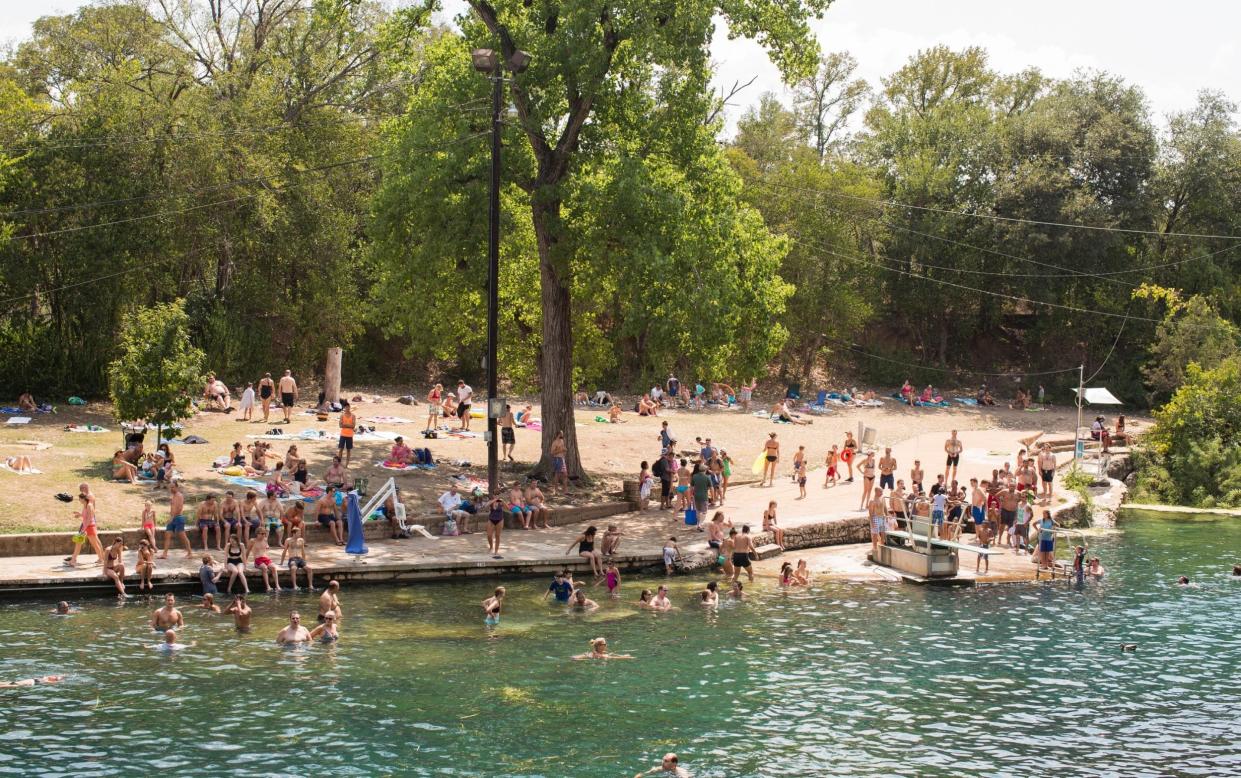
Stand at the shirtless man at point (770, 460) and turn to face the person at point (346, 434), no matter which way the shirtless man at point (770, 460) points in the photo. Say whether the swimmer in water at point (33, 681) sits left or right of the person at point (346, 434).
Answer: left

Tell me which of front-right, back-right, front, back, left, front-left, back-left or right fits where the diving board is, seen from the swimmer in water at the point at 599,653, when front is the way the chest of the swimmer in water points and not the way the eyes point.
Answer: back-left

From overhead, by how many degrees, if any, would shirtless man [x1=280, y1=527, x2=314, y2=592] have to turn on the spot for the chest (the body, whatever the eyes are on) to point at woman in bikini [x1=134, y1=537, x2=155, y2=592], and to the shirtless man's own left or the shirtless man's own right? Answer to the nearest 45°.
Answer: approximately 90° to the shirtless man's own right

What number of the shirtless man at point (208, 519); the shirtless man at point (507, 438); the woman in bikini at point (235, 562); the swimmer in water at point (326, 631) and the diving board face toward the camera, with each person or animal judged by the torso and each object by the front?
3

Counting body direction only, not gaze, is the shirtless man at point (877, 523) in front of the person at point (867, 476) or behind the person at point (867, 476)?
in front

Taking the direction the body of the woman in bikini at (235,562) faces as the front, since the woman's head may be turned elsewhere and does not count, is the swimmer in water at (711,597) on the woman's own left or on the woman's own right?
on the woman's own left

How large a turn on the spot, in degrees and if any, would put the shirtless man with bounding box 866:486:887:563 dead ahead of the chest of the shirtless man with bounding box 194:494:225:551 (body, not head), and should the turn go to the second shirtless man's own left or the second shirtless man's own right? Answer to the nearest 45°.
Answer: approximately 90° to the second shirtless man's own left

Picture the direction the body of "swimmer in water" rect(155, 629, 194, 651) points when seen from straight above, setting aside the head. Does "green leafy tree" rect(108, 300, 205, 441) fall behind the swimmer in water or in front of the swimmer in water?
in front

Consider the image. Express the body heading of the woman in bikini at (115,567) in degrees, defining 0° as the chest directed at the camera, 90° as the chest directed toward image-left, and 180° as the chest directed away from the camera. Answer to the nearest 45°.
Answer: approximately 315°
